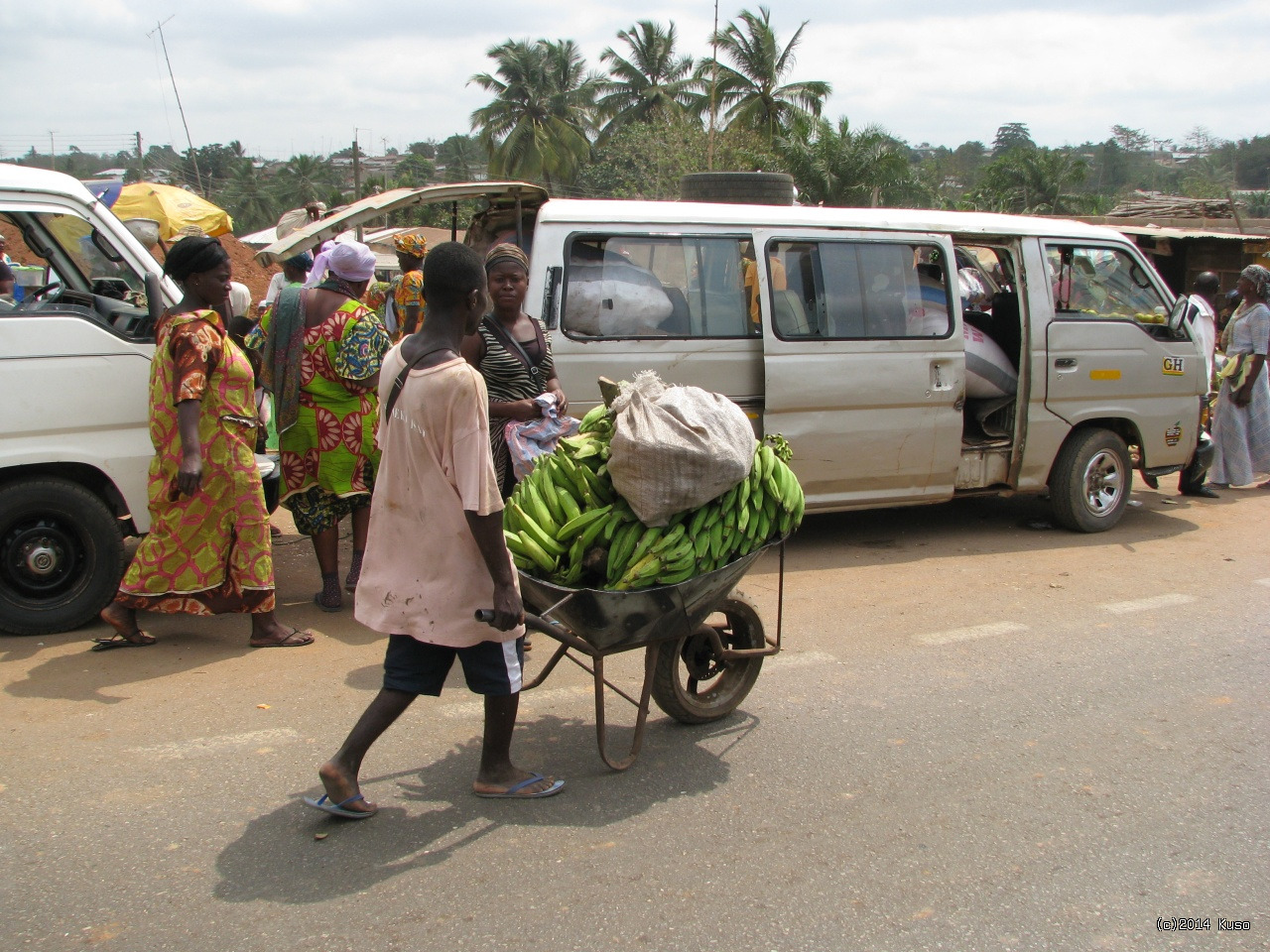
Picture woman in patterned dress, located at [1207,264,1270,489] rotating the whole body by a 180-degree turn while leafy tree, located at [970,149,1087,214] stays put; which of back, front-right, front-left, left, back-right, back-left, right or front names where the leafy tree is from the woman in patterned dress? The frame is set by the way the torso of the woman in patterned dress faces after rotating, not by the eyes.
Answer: left

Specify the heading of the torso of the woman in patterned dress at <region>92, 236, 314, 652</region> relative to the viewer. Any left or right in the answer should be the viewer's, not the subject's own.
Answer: facing to the right of the viewer

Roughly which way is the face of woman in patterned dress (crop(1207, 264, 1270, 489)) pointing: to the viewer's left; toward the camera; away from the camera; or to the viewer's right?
to the viewer's left

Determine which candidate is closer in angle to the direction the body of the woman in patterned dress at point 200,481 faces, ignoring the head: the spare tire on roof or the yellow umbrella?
the spare tire on roof

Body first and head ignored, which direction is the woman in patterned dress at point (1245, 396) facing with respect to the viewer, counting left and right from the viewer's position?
facing to the left of the viewer
